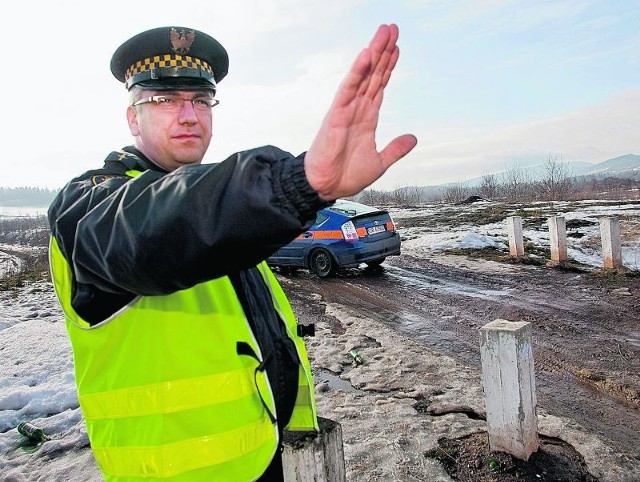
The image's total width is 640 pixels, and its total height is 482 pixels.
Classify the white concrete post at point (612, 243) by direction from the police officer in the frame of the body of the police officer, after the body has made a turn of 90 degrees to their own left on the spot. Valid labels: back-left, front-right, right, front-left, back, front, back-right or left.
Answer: front

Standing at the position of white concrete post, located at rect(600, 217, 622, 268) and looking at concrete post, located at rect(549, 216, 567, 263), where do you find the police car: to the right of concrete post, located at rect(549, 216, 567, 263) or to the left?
left

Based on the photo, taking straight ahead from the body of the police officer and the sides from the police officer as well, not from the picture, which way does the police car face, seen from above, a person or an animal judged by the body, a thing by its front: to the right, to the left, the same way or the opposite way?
the opposite way

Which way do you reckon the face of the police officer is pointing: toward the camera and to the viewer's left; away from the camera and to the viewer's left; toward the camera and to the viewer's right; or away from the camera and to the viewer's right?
toward the camera and to the viewer's right

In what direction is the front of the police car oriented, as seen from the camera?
facing away from the viewer and to the left of the viewer

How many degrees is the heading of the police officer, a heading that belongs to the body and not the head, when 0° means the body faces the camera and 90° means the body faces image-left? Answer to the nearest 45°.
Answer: approximately 315°

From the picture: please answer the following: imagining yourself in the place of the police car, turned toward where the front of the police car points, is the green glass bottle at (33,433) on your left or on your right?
on your left

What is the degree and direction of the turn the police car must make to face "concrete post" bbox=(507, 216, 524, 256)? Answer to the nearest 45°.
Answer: approximately 135° to its right

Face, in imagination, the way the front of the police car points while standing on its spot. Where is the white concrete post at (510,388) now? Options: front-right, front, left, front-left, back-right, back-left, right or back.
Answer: back-left

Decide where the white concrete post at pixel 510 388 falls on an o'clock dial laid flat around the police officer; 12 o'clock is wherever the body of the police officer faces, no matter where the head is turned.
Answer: The white concrete post is roughly at 9 o'clock from the police officer.

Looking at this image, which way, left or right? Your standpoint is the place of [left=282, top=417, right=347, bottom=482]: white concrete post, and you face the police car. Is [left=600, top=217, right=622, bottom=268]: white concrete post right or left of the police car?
right

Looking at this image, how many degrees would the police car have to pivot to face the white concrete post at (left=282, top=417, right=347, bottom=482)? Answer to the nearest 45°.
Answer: approximately 135° to its left
